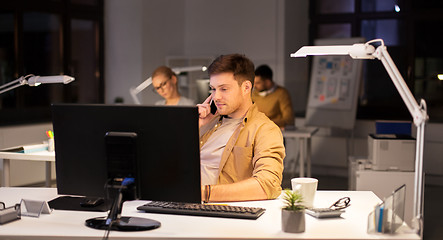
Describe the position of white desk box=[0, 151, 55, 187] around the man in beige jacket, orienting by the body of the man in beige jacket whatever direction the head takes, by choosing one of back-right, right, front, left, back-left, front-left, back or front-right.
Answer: right

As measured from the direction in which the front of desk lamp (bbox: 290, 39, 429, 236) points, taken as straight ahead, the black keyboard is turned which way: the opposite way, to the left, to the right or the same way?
to the right

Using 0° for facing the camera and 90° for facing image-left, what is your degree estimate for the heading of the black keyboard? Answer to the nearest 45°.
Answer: approximately 180°

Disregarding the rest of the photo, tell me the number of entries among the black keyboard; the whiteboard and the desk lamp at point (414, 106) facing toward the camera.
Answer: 1

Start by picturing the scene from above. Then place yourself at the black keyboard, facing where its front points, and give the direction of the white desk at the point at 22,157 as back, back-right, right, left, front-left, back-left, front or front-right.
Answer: front-left

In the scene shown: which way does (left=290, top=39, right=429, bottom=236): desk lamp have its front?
to the viewer's left

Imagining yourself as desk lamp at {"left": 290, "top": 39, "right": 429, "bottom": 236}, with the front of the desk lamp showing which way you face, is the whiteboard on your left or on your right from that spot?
on your right

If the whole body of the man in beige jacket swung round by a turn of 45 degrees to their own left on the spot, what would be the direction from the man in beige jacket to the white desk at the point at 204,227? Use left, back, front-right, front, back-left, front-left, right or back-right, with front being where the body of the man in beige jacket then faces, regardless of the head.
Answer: front

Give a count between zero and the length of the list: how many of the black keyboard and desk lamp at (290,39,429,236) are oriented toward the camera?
0

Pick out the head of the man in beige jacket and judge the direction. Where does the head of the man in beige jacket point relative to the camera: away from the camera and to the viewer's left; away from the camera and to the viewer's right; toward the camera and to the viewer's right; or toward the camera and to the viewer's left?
toward the camera and to the viewer's left

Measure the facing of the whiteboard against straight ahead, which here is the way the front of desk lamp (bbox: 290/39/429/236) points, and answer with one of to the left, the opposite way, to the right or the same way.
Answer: to the left

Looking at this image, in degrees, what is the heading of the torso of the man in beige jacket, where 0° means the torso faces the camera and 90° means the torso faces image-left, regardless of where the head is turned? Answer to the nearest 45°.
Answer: approximately 45°
